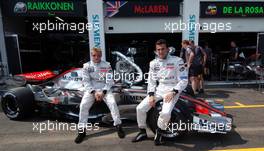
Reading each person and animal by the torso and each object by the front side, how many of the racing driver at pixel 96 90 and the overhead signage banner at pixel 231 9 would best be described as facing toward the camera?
2

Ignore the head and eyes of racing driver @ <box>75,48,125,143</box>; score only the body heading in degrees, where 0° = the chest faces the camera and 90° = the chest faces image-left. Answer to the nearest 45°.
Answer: approximately 0°

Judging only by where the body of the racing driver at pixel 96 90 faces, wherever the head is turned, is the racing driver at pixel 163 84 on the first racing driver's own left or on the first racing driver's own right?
on the first racing driver's own left

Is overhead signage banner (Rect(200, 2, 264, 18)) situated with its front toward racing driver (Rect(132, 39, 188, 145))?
yes

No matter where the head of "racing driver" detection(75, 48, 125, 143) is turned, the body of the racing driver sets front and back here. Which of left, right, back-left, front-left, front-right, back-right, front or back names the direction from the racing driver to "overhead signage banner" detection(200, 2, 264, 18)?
back-left
